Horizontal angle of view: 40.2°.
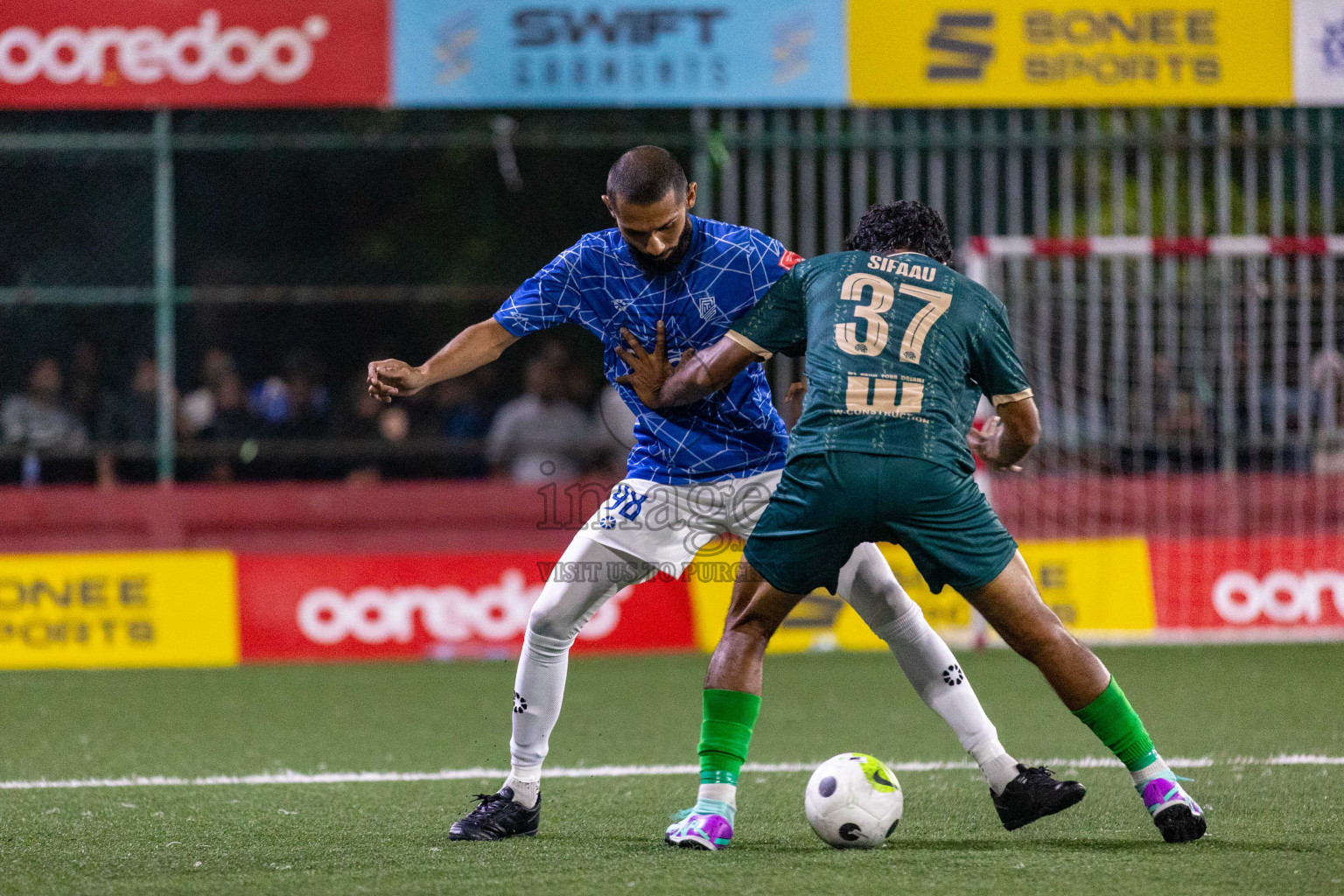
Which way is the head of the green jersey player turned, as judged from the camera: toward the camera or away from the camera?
away from the camera

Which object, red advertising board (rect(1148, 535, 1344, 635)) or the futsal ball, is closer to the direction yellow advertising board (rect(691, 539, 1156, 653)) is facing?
the futsal ball

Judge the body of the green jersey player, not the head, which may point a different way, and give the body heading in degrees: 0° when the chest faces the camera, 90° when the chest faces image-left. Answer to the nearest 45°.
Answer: approximately 180°

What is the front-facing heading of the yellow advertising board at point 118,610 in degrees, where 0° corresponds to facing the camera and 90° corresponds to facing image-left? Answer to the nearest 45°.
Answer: approximately 0°

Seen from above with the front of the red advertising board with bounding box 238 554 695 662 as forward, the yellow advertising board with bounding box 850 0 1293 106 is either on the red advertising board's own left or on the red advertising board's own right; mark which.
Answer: on the red advertising board's own left

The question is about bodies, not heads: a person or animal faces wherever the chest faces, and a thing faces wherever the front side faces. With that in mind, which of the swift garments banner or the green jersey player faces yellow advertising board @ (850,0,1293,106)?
the green jersey player

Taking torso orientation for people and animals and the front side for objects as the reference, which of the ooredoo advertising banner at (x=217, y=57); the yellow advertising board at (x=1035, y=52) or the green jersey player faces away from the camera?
the green jersey player
